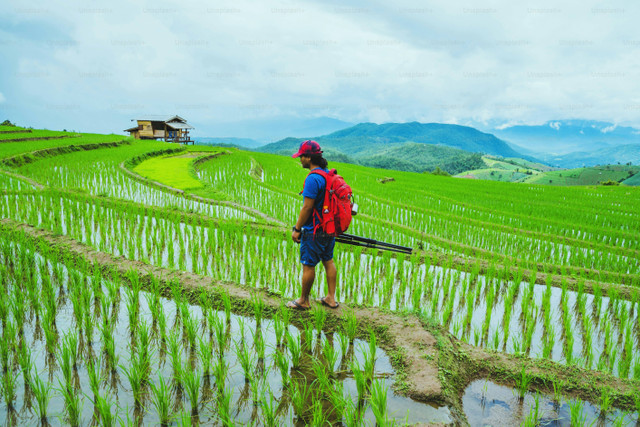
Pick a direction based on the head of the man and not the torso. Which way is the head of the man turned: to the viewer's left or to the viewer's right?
to the viewer's left

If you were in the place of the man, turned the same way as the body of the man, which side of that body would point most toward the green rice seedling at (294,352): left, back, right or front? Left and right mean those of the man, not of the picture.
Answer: left

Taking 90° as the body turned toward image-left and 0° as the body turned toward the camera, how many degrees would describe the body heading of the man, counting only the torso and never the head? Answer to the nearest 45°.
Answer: approximately 90°

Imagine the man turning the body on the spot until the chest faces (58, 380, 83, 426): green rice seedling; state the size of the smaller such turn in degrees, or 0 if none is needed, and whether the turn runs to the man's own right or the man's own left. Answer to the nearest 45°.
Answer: approximately 45° to the man's own left

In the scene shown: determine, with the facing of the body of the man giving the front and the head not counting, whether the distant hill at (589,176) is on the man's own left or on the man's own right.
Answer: on the man's own right
